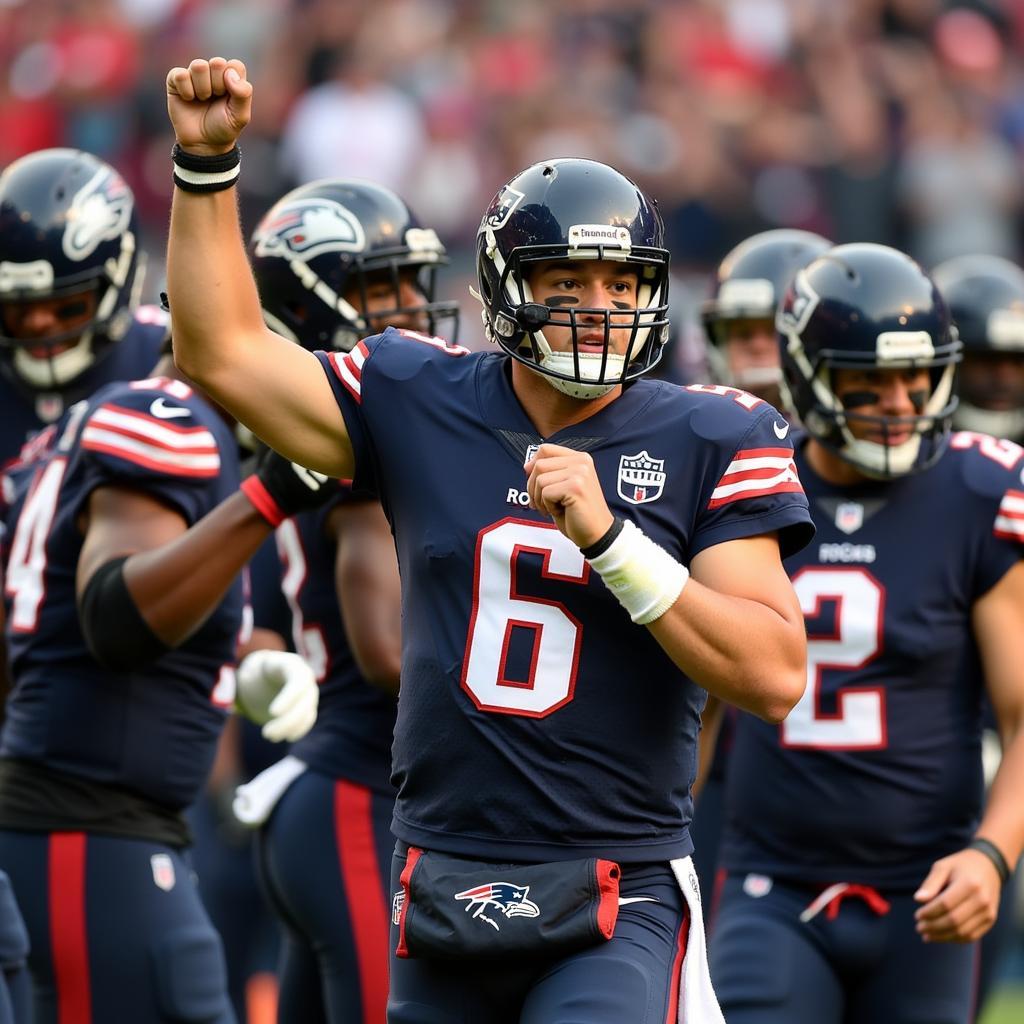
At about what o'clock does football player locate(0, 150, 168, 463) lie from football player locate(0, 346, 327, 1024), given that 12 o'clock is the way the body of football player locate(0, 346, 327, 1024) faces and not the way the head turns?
football player locate(0, 150, 168, 463) is roughly at 9 o'clock from football player locate(0, 346, 327, 1024).

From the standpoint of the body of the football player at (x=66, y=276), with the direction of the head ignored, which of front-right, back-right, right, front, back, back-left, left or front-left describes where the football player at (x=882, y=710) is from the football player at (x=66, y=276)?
left

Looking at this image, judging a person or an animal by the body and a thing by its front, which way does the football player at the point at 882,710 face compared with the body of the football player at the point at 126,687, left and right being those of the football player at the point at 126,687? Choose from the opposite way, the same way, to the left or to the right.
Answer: to the right

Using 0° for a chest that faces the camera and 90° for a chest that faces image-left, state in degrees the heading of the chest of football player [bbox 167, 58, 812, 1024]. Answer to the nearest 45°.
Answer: approximately 0°

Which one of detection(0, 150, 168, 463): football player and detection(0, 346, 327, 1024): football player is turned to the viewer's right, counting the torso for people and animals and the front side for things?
detection(0, 346, 327, 1024): football player

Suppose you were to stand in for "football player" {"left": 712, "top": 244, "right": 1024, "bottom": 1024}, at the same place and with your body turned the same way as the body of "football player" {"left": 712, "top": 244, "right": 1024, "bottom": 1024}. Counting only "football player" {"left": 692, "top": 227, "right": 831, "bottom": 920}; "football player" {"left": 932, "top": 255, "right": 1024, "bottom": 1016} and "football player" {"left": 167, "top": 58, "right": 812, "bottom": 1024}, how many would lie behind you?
2

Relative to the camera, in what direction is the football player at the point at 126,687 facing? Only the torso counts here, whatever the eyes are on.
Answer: to the viewer's right

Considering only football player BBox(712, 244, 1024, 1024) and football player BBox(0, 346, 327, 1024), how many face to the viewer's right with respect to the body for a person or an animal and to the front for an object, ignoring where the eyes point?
1

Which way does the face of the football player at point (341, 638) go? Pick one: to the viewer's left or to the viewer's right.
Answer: to the viewer's right

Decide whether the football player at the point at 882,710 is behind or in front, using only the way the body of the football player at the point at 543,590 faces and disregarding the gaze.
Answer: behind

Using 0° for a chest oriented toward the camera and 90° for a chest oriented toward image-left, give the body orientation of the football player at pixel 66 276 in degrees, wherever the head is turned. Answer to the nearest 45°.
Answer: approximately 45°

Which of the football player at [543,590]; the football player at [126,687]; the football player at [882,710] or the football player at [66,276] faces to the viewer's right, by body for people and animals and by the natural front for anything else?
the football player at [126,687]

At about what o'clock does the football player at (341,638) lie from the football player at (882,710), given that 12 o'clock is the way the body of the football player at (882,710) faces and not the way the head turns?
the football player at (341,638) is roughly at 3 o'clock from the football player at (882,710).

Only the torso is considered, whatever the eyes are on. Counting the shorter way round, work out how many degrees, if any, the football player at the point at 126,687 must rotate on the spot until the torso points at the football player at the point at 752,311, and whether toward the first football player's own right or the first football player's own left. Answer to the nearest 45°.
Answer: approximately 45° to the first football player's own left
